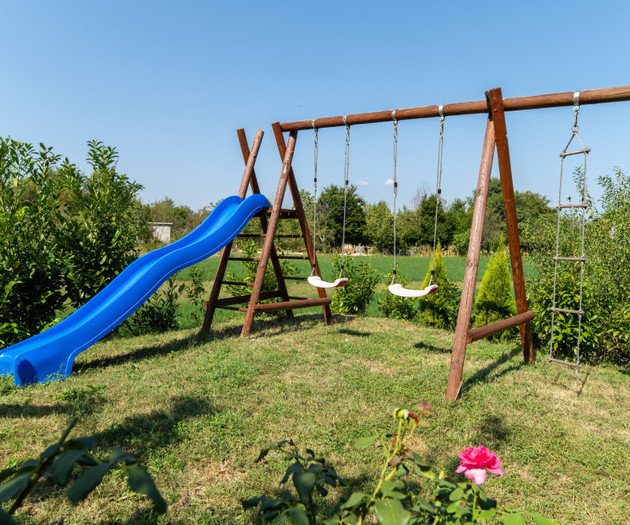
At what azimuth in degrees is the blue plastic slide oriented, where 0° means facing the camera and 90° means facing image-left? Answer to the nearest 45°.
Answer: approximately 45°

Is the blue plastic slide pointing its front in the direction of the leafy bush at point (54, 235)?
no

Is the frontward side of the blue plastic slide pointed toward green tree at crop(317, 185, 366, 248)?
no

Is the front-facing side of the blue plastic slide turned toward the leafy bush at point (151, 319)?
no

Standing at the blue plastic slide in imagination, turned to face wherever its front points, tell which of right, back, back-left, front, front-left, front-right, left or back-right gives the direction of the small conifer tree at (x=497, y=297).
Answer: back-left

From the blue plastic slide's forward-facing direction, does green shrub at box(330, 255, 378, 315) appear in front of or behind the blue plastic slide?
behind

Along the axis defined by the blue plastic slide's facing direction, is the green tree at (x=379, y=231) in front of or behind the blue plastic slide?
behind
